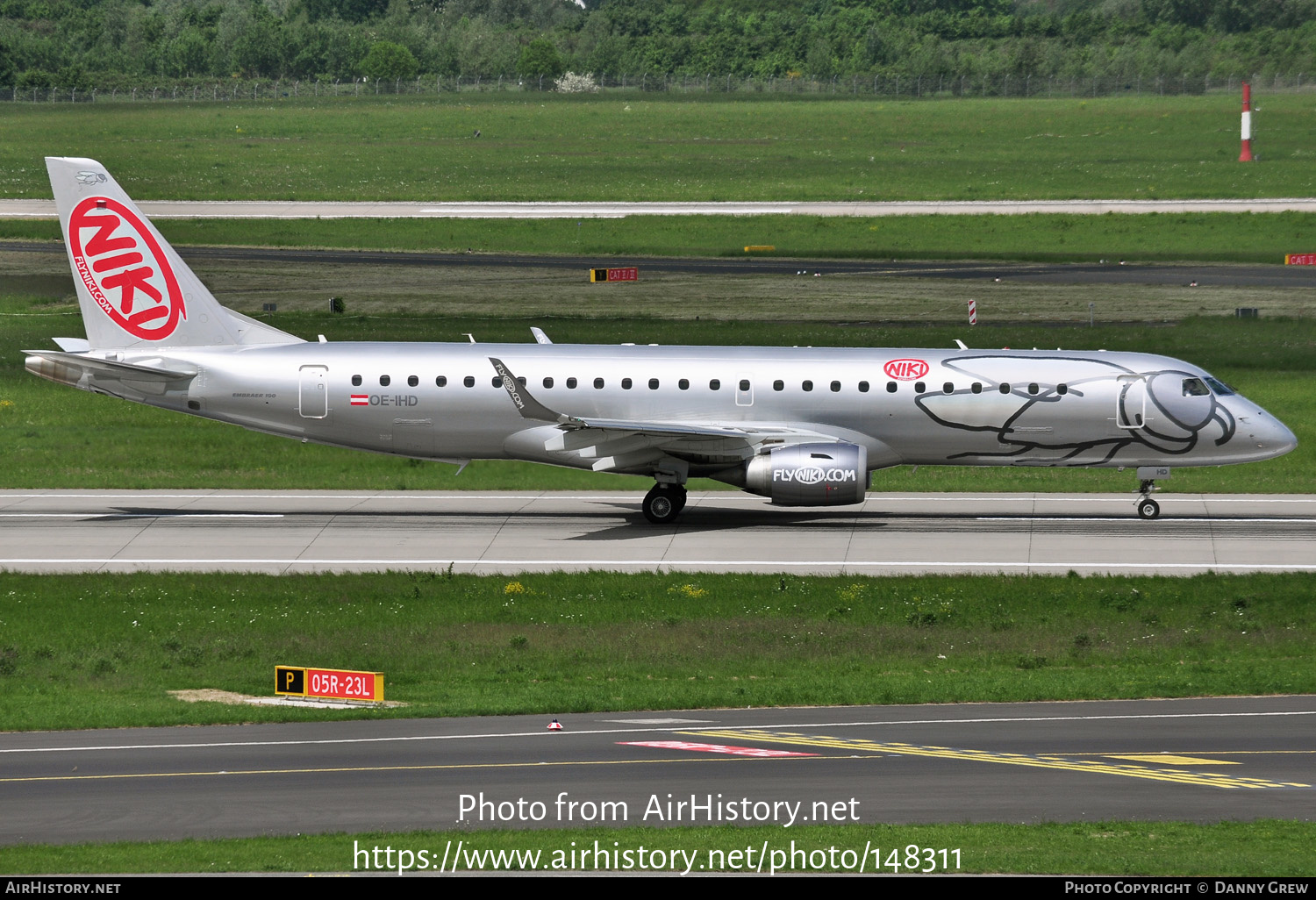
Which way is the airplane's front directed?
to the viewer's right

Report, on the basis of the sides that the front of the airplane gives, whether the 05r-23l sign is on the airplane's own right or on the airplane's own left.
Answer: on the airplane's own right
